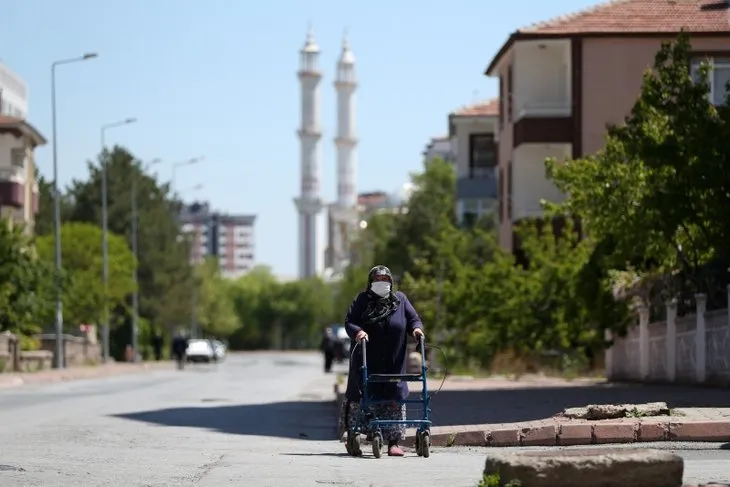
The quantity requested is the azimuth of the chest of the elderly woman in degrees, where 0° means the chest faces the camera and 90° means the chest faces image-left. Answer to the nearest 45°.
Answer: approximately 0°

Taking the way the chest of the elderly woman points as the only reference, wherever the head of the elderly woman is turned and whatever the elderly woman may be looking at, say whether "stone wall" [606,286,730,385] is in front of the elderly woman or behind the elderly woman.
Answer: behind

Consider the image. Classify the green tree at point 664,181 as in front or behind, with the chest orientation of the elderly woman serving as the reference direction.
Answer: behind
